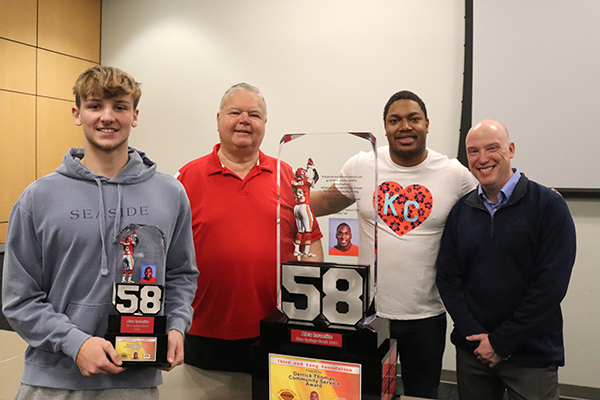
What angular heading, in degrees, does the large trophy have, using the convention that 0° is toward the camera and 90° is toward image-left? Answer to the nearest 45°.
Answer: approximately 0°

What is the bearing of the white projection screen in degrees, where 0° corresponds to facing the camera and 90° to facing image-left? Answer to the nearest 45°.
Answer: approximately 0°

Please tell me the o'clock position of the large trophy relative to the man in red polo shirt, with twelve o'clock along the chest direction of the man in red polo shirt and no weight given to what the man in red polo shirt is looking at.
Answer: The large trophy is roughly at 11 o'clock from the man in red polo shirt.

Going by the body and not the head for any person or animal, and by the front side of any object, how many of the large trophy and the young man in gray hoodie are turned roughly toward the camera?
2

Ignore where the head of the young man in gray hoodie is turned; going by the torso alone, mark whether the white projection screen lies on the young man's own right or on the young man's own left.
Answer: on the young man's own left

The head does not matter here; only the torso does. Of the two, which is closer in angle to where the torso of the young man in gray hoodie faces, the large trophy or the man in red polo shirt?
the large trophy

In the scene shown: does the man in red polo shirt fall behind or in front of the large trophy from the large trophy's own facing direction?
behind

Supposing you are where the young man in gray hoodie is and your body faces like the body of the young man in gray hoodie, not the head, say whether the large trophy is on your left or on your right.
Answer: on your left

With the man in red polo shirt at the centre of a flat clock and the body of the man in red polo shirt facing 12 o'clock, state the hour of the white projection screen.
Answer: The white projection screen is roughly at 8 o'clock from the man in red polo shirt.
